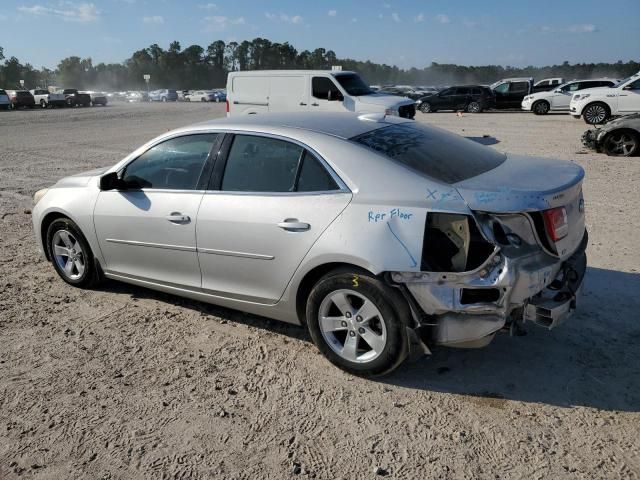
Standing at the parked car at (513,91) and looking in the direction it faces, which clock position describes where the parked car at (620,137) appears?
the parked car at (620,137) is roughly at 9 o'clock from the parked car at (513,91).

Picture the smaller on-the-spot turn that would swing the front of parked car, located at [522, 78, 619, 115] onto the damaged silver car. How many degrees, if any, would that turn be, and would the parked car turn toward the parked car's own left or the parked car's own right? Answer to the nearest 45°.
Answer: approximately 90° to the parked car's own left

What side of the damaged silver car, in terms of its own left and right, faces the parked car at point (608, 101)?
right

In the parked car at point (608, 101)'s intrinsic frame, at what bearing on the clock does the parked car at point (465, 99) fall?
the parked car at point (465, 99) is roughly at 2 o'clock from the parked car at point (608, 101).

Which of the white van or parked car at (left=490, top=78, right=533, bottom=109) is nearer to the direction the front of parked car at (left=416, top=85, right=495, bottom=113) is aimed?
the white van

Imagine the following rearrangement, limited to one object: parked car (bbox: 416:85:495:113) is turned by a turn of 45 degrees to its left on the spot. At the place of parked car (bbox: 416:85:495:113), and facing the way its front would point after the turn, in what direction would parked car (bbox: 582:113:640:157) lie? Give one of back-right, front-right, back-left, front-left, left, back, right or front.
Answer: front-left

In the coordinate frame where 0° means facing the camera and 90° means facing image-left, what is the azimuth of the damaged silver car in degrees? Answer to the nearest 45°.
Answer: approximately 135°

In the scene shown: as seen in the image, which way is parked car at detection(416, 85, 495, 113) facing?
to the viewer's left

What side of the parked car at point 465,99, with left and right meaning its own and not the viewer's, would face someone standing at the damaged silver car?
left

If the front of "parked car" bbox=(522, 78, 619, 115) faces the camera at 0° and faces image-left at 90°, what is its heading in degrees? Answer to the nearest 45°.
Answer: approximately 90°

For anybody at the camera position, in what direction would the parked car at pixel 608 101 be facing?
facing to the left of the viewer
